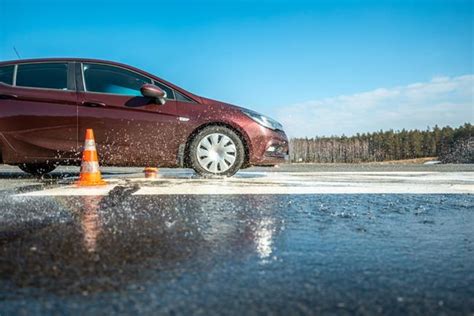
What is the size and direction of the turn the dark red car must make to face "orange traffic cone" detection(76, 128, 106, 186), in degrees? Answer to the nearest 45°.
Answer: approximately 90° to its right

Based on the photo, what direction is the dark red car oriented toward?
to the viewer's right
